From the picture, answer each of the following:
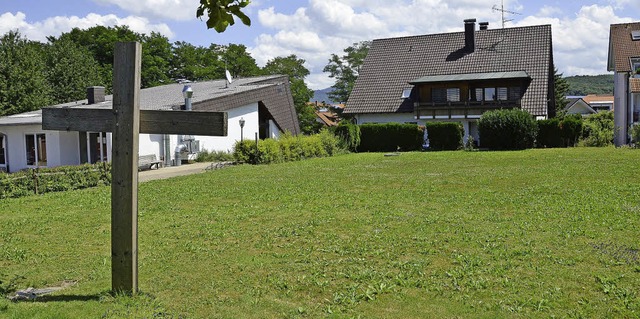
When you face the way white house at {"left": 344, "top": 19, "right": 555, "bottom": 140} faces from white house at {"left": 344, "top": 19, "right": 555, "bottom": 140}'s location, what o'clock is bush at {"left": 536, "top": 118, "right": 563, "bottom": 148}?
The bush is roughly at 11 o'clock from the white house.

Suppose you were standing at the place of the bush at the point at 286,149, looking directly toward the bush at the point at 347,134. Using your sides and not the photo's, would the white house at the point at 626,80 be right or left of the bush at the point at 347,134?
right

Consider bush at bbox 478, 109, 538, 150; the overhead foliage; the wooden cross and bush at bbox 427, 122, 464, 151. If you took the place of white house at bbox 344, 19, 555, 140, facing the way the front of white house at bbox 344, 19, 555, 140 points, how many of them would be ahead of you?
4

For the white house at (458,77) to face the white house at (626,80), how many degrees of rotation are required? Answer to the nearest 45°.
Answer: approximately 90° to its left

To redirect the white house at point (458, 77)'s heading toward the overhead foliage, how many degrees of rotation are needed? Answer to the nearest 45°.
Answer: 0° — it already faces it

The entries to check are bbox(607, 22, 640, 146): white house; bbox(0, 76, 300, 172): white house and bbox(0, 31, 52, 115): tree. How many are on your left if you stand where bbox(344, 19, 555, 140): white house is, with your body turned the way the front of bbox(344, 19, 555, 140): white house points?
1

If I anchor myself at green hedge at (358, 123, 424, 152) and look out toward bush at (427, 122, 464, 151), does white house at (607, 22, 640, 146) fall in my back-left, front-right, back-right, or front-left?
front-left

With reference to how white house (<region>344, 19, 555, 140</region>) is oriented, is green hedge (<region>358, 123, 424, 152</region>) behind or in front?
in front

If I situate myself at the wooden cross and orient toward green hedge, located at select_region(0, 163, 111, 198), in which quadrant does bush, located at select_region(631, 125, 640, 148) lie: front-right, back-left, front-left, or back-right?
front-right

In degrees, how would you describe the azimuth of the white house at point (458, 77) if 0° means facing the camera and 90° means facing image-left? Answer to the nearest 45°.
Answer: approximately 0°

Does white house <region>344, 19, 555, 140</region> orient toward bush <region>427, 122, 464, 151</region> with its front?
yes

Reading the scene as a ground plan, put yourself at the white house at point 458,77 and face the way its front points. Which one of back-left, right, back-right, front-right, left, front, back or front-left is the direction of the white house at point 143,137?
front-right

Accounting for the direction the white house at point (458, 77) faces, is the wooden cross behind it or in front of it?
in front

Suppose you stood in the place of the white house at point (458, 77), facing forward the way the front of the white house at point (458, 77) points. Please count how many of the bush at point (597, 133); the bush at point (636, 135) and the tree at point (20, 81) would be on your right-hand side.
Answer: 1

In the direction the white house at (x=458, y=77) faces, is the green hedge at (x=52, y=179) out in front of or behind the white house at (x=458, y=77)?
in front

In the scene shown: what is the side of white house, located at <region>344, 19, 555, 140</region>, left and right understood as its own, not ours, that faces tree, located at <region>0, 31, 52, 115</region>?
right

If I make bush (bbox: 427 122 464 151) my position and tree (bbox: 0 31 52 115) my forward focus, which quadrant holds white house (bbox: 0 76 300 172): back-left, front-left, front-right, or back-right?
front-left
